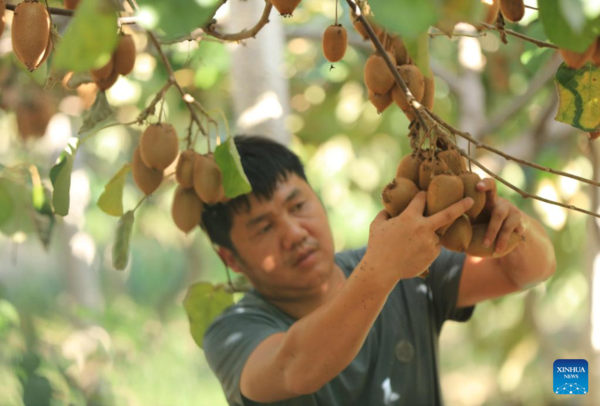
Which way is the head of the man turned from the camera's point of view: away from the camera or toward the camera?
toward the camera

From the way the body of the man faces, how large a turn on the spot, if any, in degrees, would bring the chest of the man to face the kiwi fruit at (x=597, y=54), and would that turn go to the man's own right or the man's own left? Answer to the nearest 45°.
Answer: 0° — they already face it

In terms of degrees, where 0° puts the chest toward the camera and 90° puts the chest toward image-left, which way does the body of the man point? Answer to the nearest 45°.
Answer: approximately 315°
